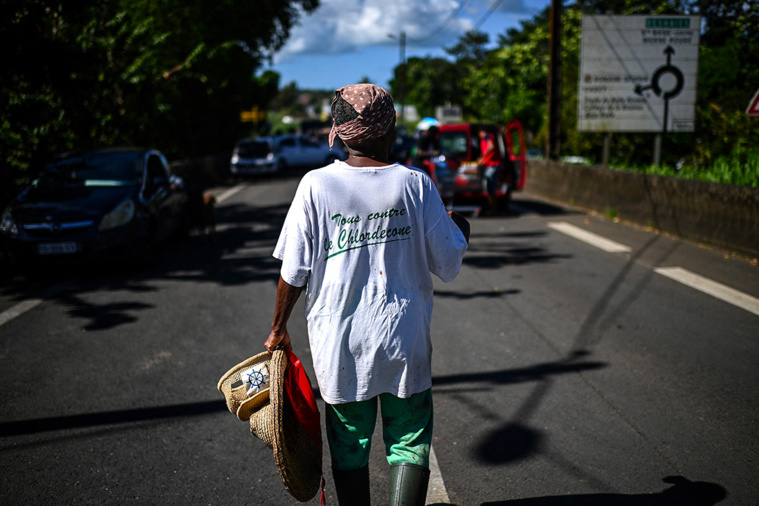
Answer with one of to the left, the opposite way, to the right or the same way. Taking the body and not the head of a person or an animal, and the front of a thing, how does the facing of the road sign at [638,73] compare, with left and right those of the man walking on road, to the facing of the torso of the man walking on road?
the opposite way

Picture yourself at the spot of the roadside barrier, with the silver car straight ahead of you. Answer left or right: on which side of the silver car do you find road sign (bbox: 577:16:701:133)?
right

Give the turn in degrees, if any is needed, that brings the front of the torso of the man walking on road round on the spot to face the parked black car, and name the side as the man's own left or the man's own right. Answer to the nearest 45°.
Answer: approximately 45° to the man's own left

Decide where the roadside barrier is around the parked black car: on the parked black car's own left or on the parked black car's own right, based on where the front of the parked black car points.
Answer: on the parked black car's own left

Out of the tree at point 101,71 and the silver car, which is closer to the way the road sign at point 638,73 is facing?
the tree

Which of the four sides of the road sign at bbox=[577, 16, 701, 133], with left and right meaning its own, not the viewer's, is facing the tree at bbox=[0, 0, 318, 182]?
right

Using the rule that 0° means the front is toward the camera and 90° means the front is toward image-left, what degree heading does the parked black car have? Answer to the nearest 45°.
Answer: approximately 45°

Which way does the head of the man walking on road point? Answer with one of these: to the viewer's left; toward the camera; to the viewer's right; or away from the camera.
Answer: away from the camera

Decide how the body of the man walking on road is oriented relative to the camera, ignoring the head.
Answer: away from the camera

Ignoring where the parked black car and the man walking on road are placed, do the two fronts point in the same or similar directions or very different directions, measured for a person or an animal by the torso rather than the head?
very different directions
